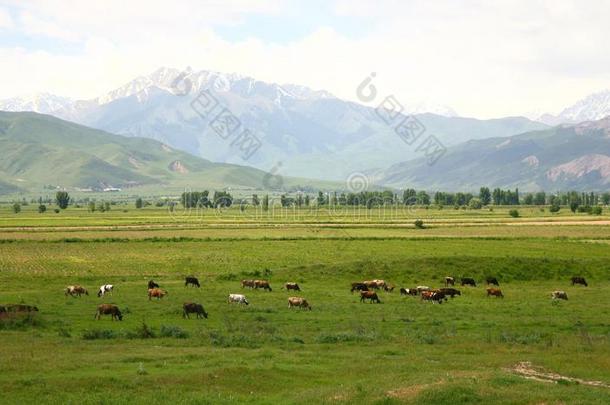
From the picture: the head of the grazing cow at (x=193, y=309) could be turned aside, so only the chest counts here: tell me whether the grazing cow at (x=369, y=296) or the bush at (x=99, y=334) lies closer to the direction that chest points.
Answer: the grazing cow

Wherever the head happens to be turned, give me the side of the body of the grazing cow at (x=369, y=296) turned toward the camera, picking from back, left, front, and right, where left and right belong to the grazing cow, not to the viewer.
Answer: right

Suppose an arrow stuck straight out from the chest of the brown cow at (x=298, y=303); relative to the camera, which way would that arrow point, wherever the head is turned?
to the viewer's right

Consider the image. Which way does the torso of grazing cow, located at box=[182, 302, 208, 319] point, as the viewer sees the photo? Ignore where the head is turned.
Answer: to the viewer's right
